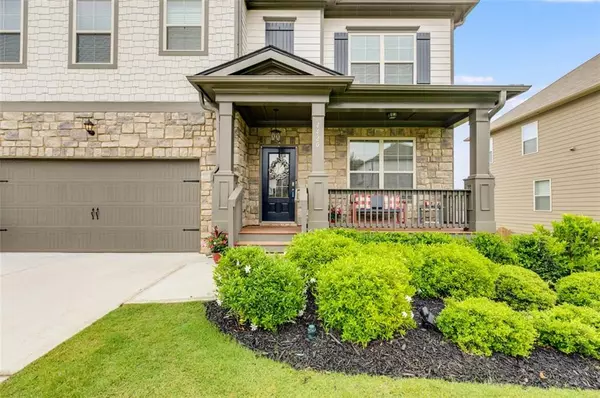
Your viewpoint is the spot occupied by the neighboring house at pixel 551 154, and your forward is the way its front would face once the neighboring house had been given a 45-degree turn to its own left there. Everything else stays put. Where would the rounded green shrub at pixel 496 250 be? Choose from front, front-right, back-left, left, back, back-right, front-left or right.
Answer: right

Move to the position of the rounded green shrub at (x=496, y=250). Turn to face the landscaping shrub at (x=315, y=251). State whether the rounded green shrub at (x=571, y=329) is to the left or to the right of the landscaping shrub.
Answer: left

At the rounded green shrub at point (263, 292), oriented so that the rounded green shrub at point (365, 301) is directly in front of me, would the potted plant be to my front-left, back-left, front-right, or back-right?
back-left

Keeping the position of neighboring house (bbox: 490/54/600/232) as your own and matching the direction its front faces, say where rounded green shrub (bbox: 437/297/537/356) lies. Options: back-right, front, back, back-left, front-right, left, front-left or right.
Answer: front-right

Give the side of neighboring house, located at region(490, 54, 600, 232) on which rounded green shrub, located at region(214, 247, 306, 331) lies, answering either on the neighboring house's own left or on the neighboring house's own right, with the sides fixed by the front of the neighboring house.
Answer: on the neighboring house's own right

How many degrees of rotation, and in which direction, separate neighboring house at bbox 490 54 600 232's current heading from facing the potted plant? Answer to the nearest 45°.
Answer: approximately 90° to its right

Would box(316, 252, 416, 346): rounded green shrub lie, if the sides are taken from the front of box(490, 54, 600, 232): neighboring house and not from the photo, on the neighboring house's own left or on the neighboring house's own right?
on the neighboring house's own right

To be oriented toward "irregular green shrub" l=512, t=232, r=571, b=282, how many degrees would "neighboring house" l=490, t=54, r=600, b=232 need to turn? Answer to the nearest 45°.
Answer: approximately 45° to its right

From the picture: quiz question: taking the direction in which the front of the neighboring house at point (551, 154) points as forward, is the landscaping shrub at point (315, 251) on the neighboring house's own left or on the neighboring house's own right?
on the neighboring house's own right

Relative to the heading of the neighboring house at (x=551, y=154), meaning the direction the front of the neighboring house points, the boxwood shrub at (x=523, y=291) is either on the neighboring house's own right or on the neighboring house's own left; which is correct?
on the neighboring house's own right

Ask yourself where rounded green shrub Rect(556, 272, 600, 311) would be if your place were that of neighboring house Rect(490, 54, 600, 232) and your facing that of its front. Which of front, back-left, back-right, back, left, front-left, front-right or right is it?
front-right

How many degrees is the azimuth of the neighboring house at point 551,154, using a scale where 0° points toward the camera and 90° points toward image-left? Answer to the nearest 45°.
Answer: approximately 315°
